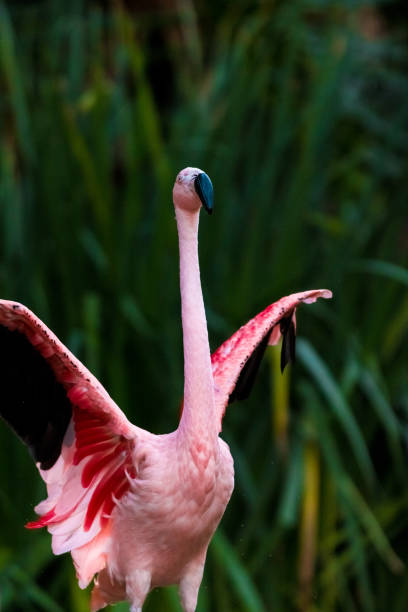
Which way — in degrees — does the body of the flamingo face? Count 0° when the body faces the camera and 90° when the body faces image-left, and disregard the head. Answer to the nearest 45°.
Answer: approximately 315°
